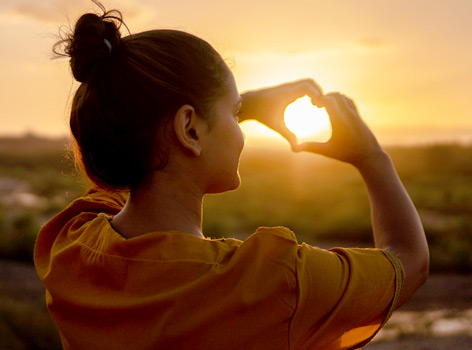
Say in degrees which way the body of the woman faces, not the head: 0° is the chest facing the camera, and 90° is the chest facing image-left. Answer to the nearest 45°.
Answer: approximately 225°

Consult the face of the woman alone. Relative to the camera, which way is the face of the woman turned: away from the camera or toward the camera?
away from the camera
